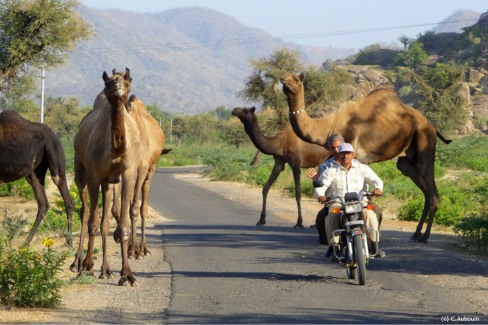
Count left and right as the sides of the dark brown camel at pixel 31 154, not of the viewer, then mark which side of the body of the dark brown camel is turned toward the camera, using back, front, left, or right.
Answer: left

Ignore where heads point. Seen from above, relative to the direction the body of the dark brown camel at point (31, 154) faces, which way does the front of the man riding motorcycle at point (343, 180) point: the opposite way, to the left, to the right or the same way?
to the left

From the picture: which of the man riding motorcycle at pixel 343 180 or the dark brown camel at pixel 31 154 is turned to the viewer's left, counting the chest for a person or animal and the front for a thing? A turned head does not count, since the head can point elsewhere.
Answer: the dark brown camel

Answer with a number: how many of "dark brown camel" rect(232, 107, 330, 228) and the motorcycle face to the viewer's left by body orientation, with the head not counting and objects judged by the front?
1

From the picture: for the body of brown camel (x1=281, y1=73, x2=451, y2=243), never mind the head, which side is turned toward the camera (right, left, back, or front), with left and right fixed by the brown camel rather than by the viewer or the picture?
left

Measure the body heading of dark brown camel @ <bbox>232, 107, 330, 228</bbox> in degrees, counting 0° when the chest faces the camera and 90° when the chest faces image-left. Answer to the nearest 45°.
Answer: approximately 90°

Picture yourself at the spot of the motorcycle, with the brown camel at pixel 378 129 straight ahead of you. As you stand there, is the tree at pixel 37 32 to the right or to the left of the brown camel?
left

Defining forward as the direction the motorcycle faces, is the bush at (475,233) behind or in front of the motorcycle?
behind

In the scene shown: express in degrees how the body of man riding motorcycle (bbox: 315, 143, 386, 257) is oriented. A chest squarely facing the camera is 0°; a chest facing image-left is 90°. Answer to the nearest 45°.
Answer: approximately 0°

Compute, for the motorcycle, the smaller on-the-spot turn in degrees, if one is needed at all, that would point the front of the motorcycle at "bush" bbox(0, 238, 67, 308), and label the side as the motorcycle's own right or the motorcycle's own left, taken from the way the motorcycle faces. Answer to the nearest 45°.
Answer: approximately 45° to the motorcycle's own right

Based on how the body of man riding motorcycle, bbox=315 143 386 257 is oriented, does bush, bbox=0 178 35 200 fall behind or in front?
behind
